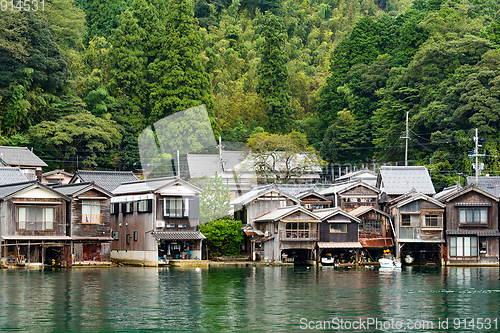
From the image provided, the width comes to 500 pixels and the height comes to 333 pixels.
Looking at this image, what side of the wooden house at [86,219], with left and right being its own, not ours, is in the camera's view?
front

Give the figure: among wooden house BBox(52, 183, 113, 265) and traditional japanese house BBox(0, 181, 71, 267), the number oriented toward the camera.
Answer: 2

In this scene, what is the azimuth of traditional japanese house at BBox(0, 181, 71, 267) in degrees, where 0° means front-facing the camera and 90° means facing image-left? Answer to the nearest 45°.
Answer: approximately 0°

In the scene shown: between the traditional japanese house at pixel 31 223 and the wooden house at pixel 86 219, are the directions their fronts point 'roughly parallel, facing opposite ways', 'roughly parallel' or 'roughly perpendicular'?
roughly parallel
